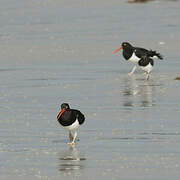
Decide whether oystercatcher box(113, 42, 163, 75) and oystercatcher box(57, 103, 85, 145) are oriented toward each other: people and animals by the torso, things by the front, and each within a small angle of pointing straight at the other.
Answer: no

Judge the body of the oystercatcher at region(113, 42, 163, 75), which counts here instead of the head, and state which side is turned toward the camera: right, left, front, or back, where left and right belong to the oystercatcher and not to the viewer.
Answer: left

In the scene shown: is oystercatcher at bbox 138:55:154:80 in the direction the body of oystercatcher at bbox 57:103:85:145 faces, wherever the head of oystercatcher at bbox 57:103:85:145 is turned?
no

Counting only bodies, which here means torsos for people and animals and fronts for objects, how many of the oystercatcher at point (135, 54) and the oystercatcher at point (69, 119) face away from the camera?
0

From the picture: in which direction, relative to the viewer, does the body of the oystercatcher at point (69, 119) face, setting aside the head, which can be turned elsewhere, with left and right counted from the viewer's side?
facing the viewer and to the left of the viewer

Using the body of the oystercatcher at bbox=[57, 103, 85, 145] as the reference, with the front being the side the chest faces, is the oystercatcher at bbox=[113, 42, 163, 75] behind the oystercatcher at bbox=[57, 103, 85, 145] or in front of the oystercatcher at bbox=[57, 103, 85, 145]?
behind
